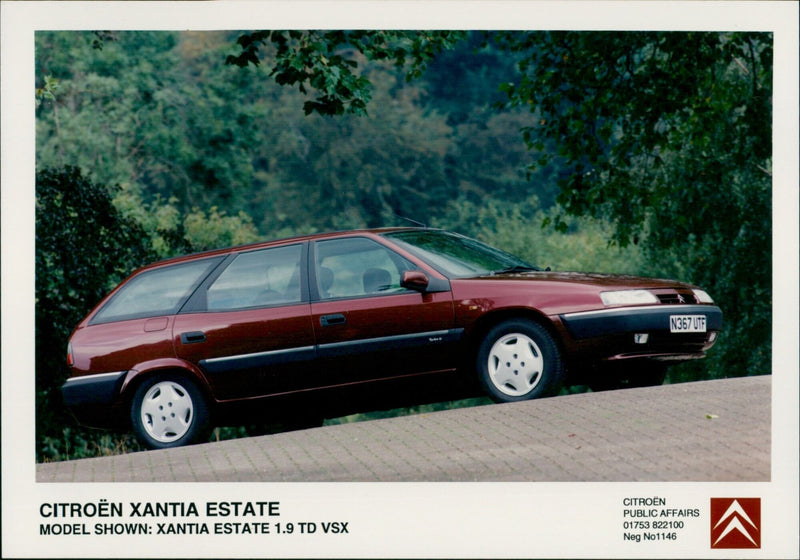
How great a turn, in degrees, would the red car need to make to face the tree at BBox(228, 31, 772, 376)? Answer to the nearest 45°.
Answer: approximately 90° to its left

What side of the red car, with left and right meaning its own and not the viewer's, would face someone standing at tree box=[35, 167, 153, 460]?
back

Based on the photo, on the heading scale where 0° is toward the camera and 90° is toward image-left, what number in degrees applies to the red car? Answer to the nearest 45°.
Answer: approximately 315°
